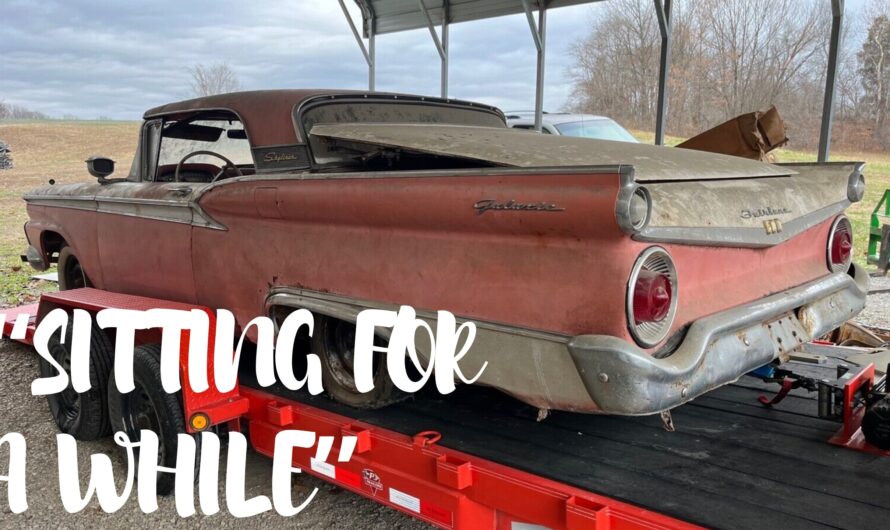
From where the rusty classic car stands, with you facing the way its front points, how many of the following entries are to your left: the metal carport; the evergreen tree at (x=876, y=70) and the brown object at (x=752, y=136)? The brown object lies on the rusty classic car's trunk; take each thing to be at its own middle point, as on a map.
0

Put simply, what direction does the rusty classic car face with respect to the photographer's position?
facing away from the viewer and to the left of the viewer

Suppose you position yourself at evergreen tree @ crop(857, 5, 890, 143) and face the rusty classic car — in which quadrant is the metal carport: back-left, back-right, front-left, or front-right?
front-right

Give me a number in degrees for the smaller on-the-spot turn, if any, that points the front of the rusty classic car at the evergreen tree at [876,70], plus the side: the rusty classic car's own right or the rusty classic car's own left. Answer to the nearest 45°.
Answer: approximately 90° to the rusty classic car's own right

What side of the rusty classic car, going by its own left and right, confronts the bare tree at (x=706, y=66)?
right

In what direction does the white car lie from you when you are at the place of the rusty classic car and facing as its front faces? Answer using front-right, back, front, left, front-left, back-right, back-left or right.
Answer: front-right
